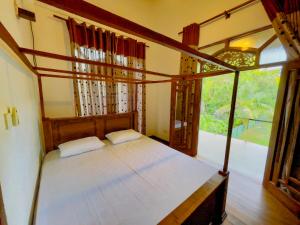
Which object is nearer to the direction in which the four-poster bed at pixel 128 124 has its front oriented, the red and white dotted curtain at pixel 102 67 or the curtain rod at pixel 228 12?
the curtain rod

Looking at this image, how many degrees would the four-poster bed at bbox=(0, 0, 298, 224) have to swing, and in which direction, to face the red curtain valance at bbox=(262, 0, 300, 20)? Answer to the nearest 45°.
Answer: approximately 45° to its left

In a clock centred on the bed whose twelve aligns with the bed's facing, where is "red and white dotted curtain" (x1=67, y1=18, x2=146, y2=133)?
The red and white dotted curtain is roughly at 7 o'clock from the bed.

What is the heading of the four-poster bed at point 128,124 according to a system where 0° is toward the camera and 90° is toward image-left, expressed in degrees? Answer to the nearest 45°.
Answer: approximately 315°

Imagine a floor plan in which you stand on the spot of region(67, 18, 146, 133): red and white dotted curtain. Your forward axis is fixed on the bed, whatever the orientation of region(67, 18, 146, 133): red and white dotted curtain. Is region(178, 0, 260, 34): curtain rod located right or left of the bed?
left
